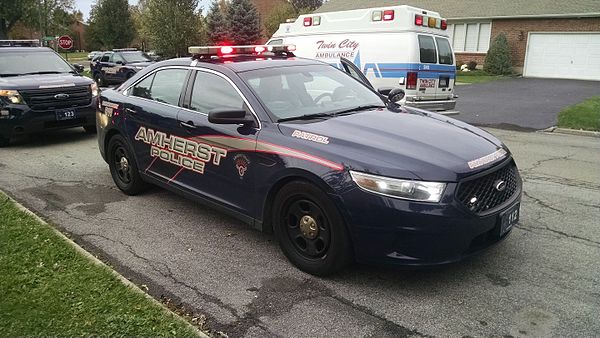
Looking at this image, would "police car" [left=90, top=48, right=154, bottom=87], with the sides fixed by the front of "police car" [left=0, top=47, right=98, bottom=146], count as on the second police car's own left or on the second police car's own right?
on the second police car's own left

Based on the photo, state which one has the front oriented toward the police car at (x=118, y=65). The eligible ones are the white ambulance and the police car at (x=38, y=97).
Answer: the white ambulance

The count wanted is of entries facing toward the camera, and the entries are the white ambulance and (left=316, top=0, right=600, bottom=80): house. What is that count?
1

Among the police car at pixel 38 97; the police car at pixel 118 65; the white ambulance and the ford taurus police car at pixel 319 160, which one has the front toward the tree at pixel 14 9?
the white ambulance

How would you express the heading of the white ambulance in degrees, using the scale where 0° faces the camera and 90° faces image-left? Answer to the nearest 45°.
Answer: approximately 135°

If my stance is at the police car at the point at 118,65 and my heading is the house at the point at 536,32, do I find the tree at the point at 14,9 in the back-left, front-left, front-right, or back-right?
back-left

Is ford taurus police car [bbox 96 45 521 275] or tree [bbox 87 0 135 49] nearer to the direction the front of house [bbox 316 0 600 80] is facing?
the ford taurus police car

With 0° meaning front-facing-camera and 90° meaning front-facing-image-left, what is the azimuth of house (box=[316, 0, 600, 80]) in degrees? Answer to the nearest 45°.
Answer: approximately 0°

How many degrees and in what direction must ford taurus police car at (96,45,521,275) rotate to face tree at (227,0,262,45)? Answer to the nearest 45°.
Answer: approximately 135° to its left
